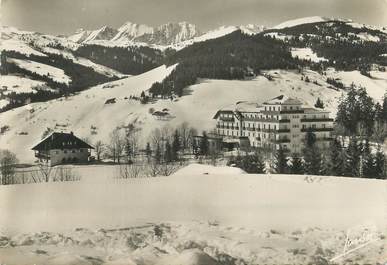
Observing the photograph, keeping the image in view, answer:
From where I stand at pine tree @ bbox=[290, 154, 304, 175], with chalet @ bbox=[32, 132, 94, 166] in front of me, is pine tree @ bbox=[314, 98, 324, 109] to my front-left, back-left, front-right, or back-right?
back-right

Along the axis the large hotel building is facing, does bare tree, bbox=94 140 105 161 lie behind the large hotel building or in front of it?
in front

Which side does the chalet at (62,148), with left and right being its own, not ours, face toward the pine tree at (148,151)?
left

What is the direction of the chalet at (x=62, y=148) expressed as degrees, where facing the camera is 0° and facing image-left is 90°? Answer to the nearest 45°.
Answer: approximately 0°

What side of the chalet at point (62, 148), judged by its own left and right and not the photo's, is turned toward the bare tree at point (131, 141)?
left

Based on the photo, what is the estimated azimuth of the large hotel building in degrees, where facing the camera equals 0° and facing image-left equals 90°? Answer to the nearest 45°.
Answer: approximately 45°

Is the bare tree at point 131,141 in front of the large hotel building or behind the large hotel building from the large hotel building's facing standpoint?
in front

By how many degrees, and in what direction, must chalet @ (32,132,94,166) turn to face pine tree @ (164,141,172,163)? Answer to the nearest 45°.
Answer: approximately 90° to its left
